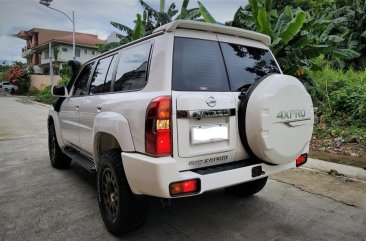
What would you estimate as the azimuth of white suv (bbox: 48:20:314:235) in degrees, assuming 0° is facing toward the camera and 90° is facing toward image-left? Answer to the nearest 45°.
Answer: approximately 135°

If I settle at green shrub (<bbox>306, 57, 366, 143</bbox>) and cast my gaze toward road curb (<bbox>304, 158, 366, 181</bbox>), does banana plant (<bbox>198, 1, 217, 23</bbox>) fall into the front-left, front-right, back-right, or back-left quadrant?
back-right

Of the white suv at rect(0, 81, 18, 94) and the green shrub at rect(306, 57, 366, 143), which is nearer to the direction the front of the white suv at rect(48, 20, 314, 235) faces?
the white suv

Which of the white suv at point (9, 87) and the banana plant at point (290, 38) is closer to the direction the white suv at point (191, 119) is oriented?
the white suv

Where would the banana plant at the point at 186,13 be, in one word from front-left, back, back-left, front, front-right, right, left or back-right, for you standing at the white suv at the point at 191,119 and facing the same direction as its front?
front-right

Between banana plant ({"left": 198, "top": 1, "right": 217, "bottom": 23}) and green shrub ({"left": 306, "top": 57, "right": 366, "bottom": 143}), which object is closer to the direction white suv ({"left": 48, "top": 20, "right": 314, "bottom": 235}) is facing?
the banana plant

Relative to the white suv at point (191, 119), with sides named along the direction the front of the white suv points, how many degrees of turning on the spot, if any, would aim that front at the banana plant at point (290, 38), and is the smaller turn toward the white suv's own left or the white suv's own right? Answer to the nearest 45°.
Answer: approximately 90° to the white suv's own right

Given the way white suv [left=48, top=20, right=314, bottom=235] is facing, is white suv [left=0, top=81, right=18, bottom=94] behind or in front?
in front

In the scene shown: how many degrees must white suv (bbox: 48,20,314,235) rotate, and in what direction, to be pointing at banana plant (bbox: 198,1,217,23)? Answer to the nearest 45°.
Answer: approximately 45° to its right

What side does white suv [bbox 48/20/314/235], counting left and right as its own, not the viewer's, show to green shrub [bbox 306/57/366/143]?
right

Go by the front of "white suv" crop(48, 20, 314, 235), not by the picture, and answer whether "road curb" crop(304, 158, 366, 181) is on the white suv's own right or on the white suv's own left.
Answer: on the white suv's own right

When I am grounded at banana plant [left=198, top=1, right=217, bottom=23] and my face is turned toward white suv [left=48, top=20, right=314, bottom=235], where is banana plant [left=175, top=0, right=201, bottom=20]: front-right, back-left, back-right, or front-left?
back-right
